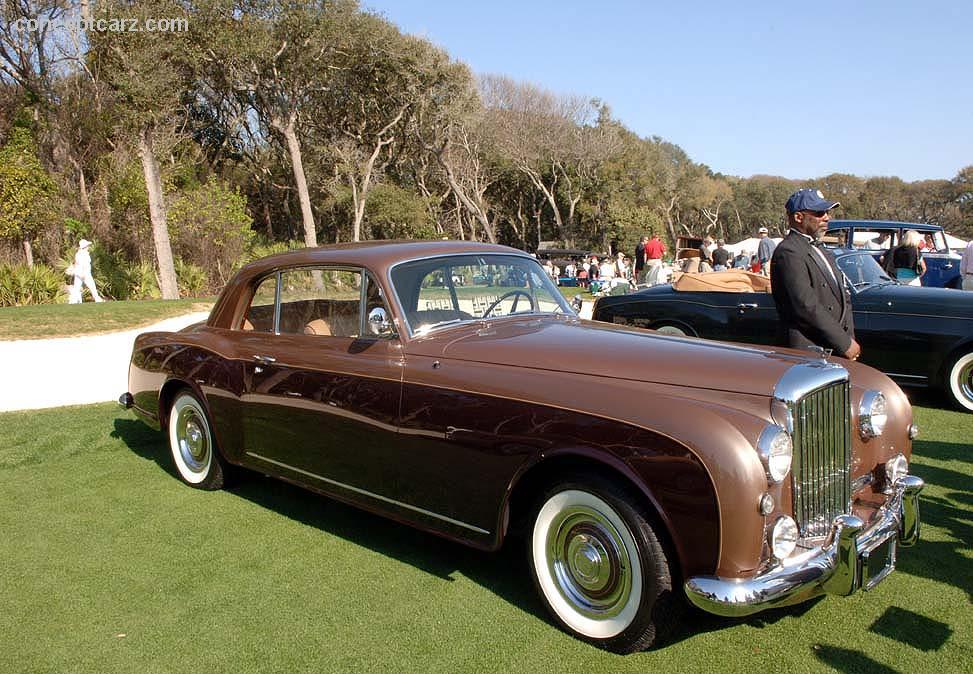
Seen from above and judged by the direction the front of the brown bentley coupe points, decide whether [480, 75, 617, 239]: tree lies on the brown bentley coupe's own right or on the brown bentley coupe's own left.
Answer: on the brown bentley coupe's own left

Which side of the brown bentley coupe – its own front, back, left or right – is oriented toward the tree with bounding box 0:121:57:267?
back

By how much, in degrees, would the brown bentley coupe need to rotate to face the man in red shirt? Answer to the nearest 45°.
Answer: approximately 135° to its left
